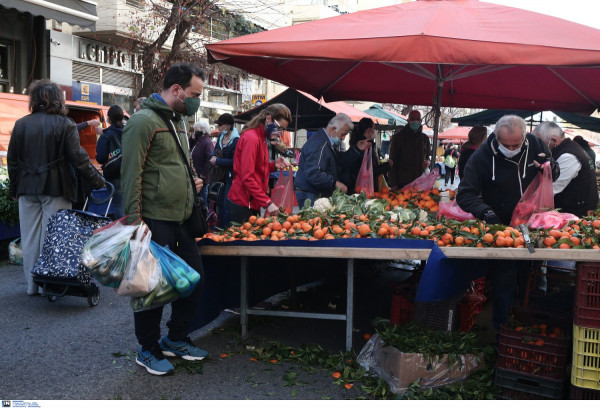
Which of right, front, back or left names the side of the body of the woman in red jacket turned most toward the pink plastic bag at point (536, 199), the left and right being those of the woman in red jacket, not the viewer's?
front

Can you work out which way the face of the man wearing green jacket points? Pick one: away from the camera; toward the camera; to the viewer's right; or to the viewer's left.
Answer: to the viewer's right

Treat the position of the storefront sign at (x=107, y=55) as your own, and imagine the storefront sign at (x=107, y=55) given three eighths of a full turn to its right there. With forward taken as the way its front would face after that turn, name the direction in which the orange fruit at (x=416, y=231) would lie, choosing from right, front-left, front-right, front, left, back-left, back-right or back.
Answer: left

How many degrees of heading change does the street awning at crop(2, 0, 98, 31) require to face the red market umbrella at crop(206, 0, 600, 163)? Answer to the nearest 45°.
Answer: approximately 45° to its right

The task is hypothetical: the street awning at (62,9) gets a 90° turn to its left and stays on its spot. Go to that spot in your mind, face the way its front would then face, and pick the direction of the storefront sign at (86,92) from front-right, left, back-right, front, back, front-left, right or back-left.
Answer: front-left

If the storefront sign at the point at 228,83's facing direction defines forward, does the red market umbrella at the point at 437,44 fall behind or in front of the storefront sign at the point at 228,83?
in front

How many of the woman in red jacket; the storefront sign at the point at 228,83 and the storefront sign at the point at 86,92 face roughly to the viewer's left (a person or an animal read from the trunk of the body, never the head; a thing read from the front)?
0

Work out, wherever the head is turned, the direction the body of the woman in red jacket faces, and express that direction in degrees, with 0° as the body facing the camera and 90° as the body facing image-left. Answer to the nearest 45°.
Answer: approximately 270°

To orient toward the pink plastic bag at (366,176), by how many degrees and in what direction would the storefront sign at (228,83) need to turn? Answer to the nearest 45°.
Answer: approximately 45° to its right

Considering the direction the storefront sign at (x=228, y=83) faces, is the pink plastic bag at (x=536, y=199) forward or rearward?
forward

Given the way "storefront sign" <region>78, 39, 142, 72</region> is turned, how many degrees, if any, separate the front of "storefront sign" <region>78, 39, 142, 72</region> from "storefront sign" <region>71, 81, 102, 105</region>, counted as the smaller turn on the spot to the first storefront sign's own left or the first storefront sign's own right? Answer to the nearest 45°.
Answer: approximately 45° to the first storefront sign's own right

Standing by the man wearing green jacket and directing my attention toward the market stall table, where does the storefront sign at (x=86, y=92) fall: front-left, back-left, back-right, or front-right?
back-left

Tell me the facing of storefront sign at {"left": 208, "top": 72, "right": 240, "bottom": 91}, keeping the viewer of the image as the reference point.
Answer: facing the viewer and to the right of the viewer

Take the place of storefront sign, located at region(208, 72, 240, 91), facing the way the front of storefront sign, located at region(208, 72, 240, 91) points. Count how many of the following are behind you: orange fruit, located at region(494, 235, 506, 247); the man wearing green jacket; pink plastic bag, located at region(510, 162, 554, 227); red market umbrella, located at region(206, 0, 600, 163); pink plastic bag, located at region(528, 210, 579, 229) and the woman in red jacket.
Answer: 0

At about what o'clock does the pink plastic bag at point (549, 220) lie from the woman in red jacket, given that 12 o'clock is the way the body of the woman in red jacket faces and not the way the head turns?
The pink plastic bag is roughly at 1 o'clock from the woman in red jacket.

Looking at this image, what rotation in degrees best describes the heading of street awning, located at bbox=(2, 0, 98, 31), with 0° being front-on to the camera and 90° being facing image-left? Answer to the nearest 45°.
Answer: approximately 315°

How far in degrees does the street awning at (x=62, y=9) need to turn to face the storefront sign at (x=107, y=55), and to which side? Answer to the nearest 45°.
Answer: approximately 135° to its left
